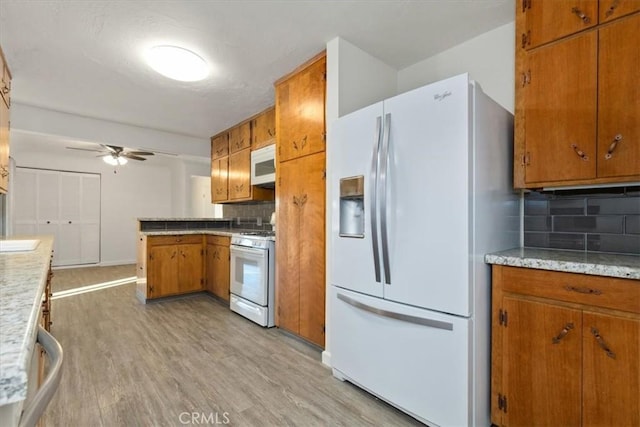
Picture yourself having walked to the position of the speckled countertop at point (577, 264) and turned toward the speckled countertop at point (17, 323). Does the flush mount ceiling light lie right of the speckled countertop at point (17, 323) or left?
right

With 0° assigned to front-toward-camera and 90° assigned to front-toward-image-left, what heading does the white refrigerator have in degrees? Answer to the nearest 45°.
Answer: approximately 45°

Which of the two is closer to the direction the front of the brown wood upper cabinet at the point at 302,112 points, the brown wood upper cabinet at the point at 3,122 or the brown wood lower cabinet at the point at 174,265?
the brown wood upper cabinet

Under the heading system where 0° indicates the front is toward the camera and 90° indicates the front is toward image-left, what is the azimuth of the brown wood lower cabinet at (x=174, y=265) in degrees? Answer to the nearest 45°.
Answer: approximately 315°

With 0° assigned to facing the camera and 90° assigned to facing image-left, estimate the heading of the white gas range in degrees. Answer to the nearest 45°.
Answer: approximately 45°

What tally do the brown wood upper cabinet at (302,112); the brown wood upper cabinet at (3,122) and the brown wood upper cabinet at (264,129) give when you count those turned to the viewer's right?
1

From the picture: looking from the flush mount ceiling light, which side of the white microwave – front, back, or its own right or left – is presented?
front

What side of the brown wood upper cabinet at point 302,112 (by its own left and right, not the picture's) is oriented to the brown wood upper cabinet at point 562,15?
left

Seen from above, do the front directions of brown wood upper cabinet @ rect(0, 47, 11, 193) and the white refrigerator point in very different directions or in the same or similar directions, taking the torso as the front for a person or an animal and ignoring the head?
very different directions

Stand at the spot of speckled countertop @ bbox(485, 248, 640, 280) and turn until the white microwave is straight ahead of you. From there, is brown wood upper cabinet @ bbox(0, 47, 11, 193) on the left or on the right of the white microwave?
left
